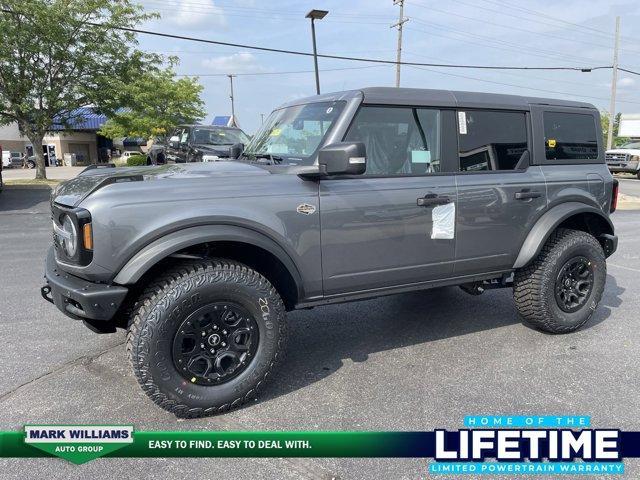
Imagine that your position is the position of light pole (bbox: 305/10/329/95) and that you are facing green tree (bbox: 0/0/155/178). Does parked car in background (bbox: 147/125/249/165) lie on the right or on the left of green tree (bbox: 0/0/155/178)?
left

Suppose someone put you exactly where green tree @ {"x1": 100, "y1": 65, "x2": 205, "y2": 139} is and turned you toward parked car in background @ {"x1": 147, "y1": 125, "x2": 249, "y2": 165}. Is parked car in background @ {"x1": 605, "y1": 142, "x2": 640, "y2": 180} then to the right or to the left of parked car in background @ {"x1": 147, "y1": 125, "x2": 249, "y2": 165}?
left

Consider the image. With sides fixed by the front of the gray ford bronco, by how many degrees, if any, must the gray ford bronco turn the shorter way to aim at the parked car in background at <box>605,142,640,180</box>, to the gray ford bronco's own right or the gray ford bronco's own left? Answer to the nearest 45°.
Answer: approximately 180°

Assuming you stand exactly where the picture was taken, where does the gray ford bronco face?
facing the viewer and to the left of the viewer

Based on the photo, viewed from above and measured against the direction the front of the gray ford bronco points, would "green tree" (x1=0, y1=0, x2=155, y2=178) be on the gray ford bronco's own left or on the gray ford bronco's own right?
on the gray ford bronco's own right

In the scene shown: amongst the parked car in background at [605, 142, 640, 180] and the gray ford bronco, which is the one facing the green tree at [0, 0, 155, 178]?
the parked car in background

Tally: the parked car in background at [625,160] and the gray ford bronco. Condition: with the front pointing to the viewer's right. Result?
0
